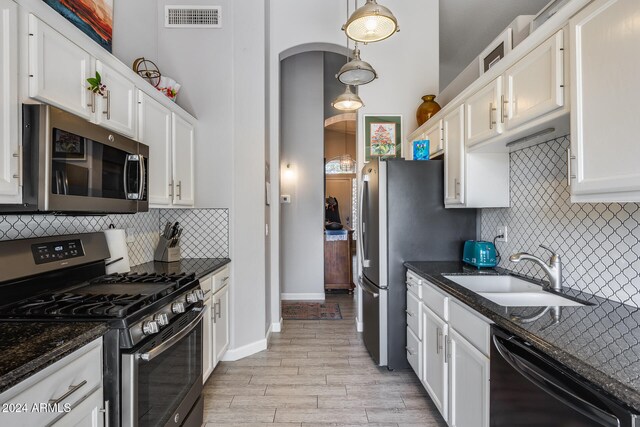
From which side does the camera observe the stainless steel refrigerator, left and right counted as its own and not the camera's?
left

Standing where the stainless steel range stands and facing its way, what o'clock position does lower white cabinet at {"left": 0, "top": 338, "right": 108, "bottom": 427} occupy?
The lower white cabinet is roughly at 2 o'clock from the stainless steel range.

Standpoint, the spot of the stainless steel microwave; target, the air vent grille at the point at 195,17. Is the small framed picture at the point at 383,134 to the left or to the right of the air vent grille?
right

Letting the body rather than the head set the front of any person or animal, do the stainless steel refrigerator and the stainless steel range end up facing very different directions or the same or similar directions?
very different directions

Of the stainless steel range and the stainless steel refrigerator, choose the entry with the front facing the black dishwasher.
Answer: the stainless steel range

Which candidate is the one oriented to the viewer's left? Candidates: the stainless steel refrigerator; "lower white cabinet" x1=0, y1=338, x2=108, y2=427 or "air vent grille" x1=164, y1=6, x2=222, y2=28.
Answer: the stainless steel refrigerator

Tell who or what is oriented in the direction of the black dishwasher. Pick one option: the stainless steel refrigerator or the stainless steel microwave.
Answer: the stainless steel microwave

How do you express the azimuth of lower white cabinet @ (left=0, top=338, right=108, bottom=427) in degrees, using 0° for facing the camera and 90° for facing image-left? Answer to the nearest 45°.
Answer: approximately 315°

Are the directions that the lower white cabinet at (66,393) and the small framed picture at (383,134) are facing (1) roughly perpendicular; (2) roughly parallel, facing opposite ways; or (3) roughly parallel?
roughly perpendicular

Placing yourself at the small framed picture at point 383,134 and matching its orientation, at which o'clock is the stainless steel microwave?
The stainless steel microwave is roughly at 1 o'clock from the small framed picture.

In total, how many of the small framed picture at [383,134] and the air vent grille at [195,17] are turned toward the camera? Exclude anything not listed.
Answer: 2

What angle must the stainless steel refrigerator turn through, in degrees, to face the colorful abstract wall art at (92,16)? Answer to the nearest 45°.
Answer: approximately 45° to its left
